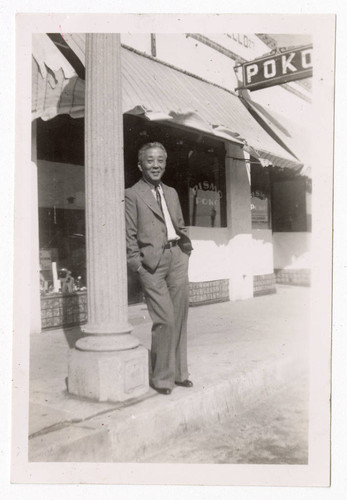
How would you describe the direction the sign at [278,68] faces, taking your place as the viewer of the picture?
facing the viewer and to the left of the viewer
